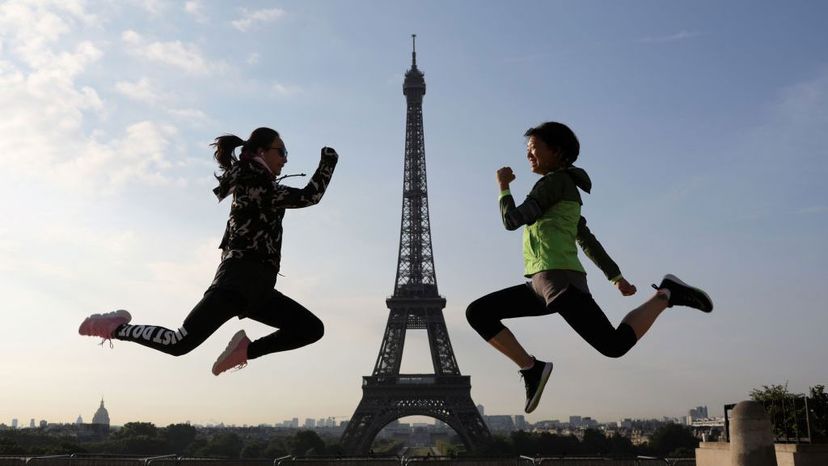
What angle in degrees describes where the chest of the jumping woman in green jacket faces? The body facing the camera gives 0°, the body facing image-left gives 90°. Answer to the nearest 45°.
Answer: approximately 90°

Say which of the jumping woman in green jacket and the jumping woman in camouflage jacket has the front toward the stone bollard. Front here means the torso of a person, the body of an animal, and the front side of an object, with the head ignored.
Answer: the jumping woman in camouflage jacket

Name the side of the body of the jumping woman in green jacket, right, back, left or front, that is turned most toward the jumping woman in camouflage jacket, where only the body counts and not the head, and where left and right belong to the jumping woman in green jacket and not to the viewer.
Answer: front

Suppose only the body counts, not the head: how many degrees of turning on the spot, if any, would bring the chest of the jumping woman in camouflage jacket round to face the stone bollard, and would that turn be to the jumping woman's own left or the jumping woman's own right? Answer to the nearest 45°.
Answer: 0° — they already face it

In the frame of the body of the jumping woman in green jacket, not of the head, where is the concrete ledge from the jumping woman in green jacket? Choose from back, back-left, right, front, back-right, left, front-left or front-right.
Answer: back-right

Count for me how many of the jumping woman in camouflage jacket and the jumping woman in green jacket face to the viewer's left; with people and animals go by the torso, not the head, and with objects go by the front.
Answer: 1

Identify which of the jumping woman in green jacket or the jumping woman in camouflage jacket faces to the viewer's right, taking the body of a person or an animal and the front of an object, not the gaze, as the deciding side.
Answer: the jumping woman in camouflage jacket

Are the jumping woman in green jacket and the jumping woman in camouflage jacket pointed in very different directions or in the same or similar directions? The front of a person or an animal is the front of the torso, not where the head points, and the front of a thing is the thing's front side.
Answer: very different directions

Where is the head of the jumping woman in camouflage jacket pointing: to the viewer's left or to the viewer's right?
to the viewer's right

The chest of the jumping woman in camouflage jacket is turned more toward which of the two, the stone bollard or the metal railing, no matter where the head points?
the stone bollard

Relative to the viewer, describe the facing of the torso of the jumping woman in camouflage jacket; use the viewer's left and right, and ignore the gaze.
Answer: facing to the right of the viewer

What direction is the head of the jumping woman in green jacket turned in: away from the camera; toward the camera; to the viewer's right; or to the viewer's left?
to the viewer's left
